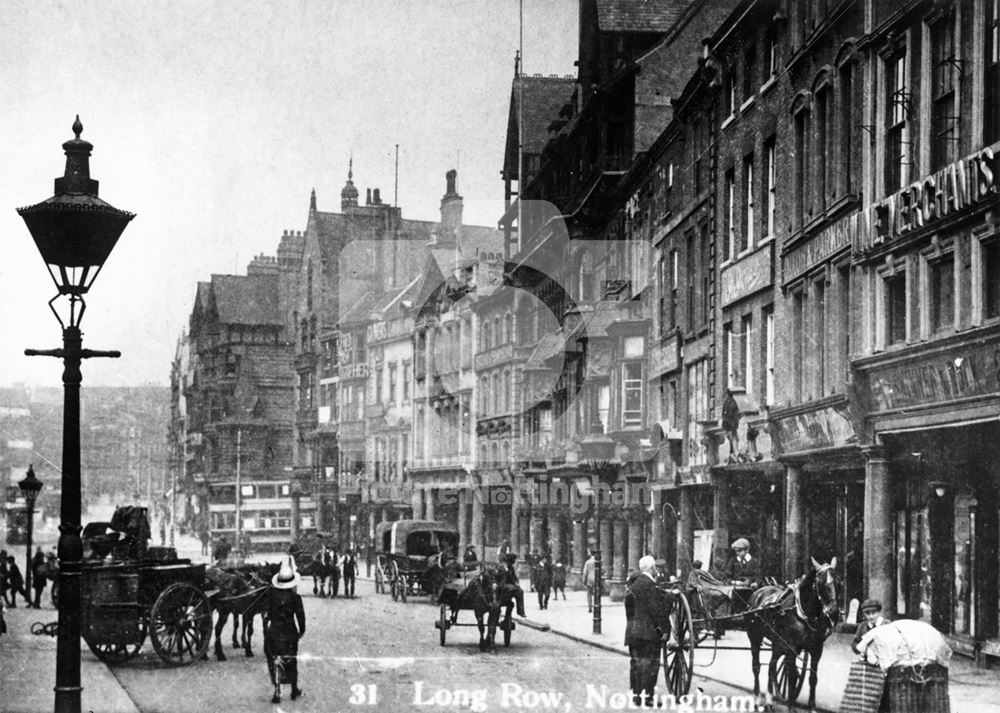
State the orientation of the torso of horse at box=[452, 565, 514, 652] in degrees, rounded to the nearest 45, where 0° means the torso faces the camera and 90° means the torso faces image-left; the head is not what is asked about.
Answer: approximately 0°

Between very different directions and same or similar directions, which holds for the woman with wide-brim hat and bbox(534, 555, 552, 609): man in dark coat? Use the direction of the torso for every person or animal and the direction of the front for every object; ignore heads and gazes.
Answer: very different directions

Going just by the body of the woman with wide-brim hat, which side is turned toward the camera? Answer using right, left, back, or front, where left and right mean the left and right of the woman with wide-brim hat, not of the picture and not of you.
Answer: back

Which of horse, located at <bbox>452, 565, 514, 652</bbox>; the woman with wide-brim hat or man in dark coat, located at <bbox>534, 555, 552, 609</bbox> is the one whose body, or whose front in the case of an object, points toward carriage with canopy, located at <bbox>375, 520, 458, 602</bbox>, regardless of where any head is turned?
the woman with wide-brim hat

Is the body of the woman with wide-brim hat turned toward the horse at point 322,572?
yes

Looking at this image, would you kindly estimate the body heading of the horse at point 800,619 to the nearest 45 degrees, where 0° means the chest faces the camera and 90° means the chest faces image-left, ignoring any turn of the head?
approximately 315°

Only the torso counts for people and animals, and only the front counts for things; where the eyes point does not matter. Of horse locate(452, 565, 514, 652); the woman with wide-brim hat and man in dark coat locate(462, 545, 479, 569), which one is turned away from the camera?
the woman with wide-brim hat

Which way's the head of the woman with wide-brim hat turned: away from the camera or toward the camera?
away from the camera
